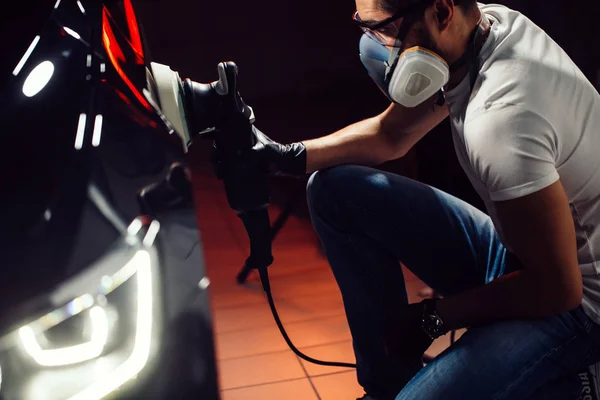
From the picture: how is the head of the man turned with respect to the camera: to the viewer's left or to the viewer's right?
to the viewer's left

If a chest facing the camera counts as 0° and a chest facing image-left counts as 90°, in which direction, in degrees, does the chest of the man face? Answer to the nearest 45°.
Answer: approximately 90°

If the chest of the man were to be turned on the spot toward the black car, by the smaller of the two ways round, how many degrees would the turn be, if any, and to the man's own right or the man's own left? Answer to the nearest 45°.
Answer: approximately 45° to the man's own left
